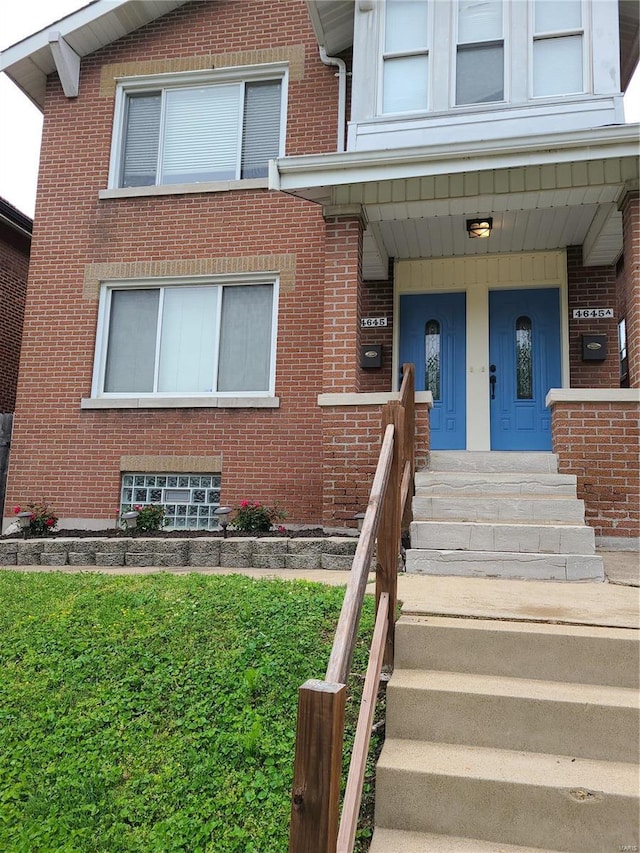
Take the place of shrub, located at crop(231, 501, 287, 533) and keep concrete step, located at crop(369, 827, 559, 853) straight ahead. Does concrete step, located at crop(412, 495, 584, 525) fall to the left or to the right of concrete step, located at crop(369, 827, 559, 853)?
left

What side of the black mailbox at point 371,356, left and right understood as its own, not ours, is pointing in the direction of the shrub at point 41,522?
right

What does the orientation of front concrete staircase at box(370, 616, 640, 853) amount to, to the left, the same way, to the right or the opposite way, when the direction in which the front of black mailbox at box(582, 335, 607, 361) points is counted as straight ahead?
the same way

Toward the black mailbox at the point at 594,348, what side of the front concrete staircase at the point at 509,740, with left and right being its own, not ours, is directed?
back

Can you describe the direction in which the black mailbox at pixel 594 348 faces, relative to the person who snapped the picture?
facing the viewer

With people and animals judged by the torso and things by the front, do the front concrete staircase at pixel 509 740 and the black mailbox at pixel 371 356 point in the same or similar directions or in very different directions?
same or similar directions

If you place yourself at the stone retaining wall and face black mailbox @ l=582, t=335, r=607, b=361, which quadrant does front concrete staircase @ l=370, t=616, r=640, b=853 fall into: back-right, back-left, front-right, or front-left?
front-right

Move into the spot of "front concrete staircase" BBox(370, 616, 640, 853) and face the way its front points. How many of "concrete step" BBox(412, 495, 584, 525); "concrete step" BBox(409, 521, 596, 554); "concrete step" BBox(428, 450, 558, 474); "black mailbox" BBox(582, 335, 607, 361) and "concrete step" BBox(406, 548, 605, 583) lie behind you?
5

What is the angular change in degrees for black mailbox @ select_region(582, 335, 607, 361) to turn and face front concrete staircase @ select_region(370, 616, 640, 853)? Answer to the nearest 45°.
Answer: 0° — it already faces it

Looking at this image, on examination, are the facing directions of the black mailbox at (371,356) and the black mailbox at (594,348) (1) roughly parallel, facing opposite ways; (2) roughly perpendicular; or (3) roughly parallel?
roughly parallel

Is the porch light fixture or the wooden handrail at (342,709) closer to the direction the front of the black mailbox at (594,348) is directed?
the wooden handrail

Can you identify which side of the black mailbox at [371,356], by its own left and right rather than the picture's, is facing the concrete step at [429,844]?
front

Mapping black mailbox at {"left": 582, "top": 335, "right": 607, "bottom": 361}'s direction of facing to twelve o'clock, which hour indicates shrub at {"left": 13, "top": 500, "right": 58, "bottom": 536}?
The shrub is roughly at 2 o'clock from the black mailbox.

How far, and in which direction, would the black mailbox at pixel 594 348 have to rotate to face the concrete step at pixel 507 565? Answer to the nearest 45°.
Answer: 0° — it already faces it

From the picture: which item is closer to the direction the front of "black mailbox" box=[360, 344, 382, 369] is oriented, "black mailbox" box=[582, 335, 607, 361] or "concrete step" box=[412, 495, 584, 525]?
the concrete step

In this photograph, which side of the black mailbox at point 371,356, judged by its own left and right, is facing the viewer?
front

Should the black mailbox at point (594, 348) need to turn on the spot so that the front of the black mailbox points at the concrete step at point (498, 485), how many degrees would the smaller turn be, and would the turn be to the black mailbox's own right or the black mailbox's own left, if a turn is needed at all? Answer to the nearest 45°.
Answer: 0° — it already faces it

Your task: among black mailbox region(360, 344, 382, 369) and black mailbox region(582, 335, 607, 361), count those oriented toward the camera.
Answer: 2
